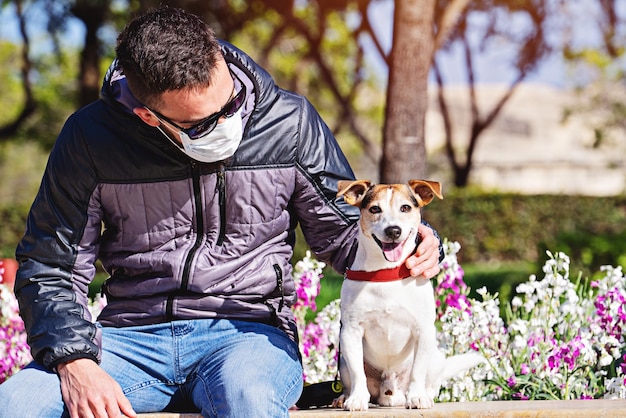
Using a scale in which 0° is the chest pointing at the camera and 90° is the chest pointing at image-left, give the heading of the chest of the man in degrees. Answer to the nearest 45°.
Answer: approximately 0°

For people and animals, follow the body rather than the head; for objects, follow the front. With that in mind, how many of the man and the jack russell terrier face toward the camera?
2

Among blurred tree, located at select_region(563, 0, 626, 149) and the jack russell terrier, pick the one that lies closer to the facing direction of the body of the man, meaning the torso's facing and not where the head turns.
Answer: the jack russell terrier

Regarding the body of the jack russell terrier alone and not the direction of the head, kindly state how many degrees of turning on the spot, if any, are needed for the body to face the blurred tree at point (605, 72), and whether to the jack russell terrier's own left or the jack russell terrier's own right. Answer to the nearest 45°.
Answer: approximately 180°

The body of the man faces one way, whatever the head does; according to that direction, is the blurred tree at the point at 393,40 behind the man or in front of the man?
behind

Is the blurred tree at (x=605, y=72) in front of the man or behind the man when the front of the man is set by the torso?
behind

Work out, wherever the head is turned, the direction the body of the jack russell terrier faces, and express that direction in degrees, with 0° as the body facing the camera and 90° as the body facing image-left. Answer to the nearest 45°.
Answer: approximately 0°

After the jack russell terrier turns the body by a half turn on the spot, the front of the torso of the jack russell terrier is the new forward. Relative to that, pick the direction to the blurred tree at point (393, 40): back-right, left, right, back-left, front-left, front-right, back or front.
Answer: front
